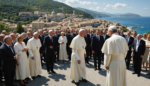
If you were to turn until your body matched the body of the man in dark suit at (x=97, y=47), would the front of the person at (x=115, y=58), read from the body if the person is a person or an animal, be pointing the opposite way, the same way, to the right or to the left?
the opposite way

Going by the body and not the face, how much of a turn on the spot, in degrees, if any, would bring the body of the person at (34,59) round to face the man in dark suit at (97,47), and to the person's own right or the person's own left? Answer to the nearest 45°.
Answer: approximately 45° to the person's own left

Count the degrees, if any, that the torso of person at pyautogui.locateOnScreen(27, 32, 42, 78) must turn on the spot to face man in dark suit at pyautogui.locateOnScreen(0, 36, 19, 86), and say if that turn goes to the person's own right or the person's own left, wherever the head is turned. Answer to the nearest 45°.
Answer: approximately 90° to the person's own right

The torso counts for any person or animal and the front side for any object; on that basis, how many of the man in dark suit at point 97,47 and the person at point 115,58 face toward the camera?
1

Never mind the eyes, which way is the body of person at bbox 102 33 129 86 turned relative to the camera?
away from the camera

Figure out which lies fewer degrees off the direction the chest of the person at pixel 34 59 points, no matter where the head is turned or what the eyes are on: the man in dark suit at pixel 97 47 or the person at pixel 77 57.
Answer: the person
